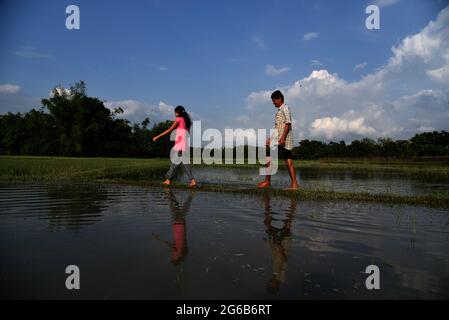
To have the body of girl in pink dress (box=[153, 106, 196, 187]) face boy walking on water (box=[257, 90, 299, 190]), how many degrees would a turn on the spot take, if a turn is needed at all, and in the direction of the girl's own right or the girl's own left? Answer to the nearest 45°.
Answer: approximately 135° to the girl's own left

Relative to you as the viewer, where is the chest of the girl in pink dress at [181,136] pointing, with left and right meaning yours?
facing to the left of the viewer

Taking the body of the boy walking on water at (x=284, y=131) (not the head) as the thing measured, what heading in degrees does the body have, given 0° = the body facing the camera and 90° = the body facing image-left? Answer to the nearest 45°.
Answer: approximately 90°

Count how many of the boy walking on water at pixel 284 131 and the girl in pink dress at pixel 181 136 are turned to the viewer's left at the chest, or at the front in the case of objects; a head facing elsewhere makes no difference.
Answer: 2
